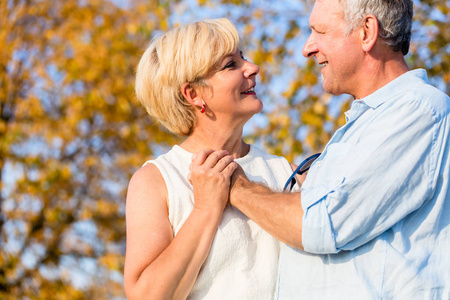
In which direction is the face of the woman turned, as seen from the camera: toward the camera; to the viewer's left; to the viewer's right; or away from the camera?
to the viewer's right

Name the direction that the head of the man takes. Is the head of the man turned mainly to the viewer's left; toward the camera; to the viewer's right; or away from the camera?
to the viewer's left

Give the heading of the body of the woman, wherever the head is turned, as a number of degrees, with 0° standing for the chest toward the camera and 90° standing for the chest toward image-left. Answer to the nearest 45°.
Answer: approximately 315°

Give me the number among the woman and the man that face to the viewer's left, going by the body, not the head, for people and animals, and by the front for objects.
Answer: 1

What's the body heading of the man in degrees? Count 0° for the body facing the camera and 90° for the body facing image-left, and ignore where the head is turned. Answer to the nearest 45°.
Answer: approximately 90°
